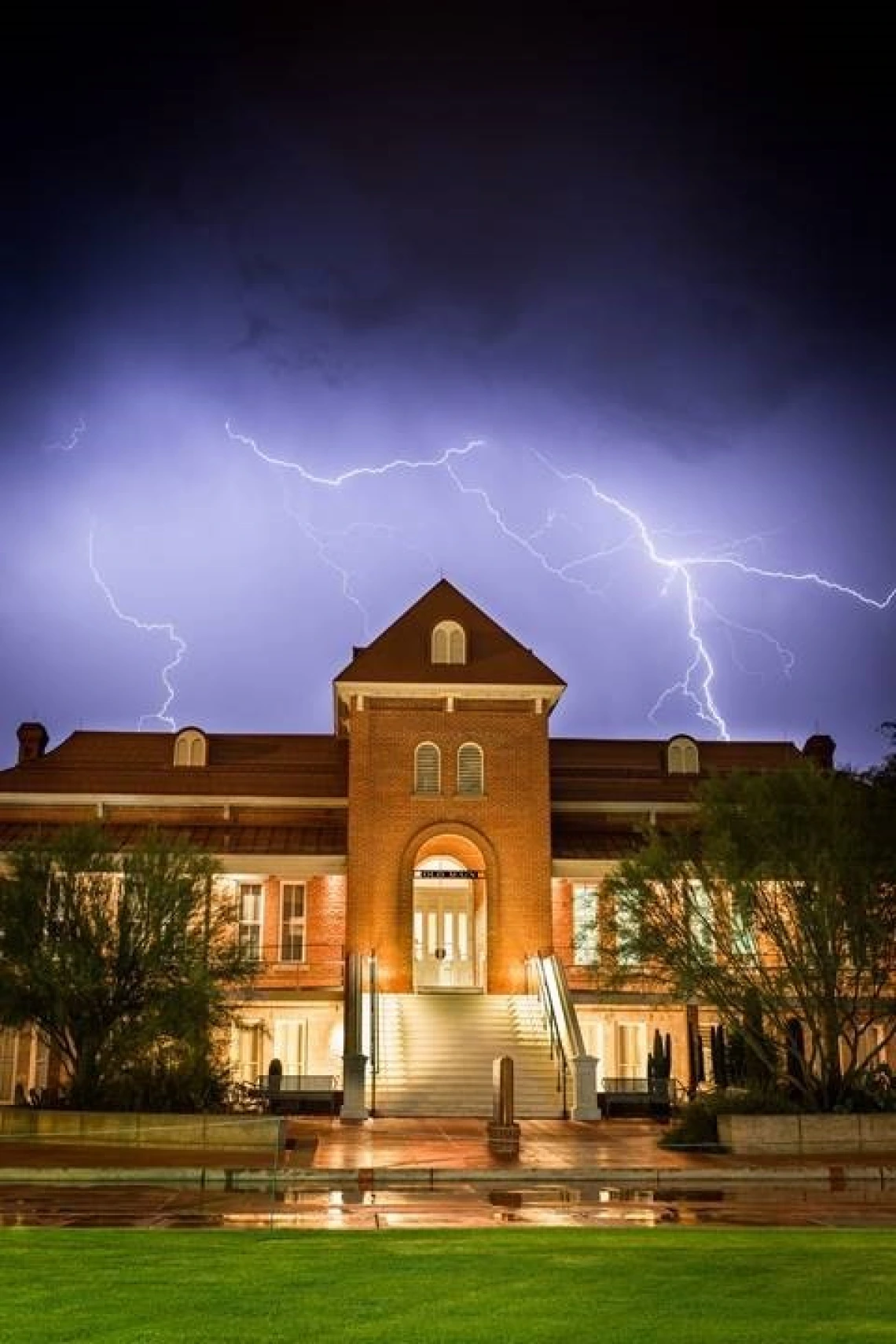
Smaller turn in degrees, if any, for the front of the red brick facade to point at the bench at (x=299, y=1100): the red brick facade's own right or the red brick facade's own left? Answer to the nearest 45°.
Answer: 0° — it already faces it

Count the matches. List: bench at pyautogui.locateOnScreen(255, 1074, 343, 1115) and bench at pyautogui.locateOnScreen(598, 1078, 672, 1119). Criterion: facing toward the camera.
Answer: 2

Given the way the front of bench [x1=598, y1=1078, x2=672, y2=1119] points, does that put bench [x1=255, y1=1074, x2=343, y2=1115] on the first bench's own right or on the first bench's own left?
on the first bench's own right

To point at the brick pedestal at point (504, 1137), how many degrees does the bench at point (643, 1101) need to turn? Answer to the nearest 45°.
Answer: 0° — it already faces it

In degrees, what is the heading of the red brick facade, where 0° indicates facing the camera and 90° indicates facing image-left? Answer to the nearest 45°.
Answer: approximately 0°

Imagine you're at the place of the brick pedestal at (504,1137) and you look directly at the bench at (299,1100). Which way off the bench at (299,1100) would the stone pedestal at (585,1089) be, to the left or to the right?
right

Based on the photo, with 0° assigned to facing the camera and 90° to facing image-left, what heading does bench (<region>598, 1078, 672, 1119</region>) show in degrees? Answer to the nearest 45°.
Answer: approximately 0°

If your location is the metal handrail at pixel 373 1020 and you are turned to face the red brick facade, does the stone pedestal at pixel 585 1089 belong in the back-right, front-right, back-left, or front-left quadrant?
back-right
